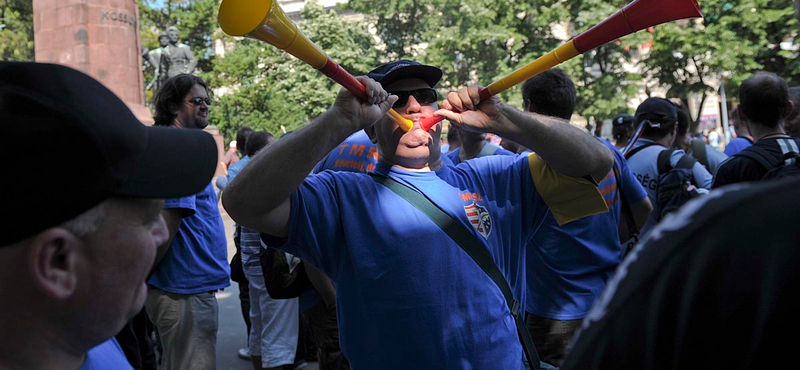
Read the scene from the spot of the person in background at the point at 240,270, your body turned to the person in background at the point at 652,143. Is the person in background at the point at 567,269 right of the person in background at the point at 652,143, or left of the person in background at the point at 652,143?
right

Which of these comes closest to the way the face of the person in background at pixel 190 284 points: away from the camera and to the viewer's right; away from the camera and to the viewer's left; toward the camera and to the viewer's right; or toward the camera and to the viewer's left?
toward the camera and to the viewer's right

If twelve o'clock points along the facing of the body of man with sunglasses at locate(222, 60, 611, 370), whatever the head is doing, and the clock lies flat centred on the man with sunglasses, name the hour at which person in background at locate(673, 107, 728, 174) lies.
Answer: The person in background is roughly at 7 o'clock from the man with sunglasses.

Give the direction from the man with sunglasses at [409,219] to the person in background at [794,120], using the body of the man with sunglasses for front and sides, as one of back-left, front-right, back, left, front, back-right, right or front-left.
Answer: back-left

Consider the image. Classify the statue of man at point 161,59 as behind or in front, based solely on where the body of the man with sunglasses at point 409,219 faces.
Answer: behind

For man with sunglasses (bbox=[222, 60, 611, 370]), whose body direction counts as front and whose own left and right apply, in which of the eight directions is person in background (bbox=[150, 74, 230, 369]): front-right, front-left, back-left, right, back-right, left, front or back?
back-right

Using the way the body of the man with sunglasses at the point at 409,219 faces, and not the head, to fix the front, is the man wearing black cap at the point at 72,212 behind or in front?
in front

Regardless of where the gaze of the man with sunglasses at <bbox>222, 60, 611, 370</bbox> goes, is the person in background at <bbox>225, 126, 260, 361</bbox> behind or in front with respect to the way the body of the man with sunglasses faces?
behind

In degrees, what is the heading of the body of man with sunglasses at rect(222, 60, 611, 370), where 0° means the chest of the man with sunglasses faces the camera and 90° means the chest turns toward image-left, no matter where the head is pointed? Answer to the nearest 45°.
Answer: approximately 0°

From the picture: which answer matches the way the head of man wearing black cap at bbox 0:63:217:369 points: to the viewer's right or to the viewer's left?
to the viewer's right

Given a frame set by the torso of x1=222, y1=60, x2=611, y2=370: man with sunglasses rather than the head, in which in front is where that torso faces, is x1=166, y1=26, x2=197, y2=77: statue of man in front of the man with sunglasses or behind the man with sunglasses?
behind

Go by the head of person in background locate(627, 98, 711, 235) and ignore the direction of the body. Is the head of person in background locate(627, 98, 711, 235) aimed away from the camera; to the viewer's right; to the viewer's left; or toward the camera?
away from the camera
